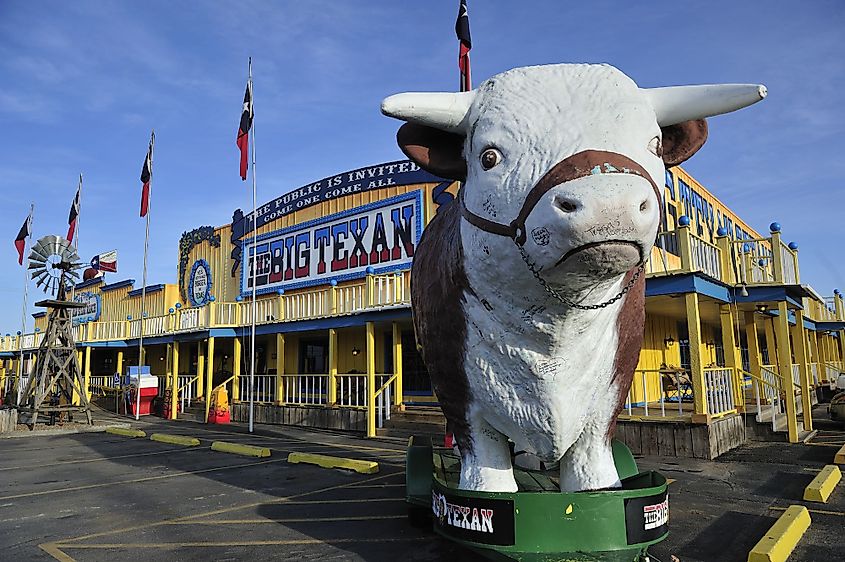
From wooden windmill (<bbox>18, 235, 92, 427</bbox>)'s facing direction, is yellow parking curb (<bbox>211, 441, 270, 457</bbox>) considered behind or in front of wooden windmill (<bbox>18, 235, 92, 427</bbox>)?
behind

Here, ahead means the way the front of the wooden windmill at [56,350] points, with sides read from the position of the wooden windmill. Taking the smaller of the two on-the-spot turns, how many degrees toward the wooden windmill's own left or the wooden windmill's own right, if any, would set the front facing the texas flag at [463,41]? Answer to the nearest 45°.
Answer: approximately 180°

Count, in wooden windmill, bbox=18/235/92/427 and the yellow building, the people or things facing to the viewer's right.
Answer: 0

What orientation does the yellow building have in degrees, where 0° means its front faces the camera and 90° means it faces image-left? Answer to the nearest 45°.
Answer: approximately 45°

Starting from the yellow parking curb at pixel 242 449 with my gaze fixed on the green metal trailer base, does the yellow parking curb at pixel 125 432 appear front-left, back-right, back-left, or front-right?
back-right
